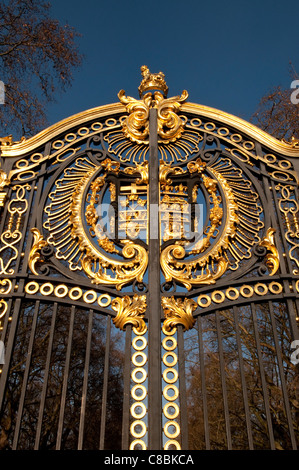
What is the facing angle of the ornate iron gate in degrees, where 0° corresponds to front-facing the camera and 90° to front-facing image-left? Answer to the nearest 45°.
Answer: approximately 0°
